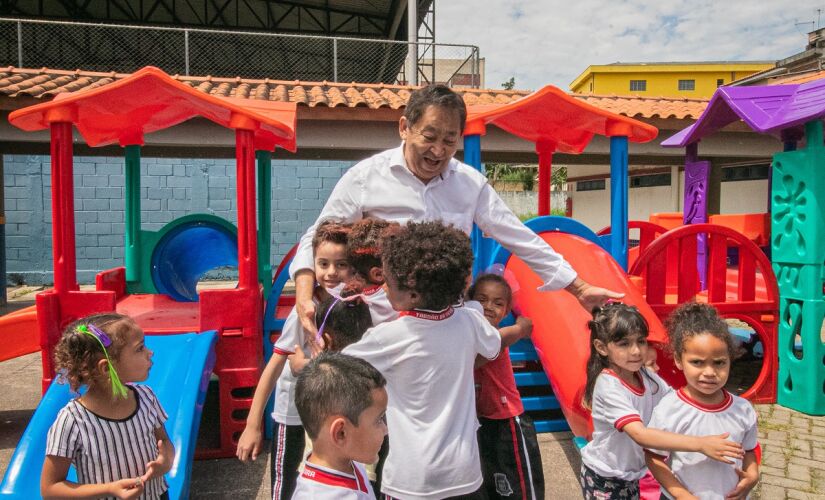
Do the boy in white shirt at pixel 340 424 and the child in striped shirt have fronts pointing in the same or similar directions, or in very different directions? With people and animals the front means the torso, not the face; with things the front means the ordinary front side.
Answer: same or similar directions

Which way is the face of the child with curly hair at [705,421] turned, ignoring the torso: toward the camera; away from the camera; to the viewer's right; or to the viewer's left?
toward the camera

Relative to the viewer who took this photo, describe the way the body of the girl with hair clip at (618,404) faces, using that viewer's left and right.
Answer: facing the viewer and to the right of the viewer

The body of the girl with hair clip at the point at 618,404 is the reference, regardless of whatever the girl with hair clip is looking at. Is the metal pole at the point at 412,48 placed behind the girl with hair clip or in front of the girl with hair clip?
behind

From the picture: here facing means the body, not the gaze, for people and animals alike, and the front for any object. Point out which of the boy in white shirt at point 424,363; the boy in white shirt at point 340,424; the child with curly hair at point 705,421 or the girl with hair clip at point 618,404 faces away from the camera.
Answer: the boy in white shirt at point 424,363

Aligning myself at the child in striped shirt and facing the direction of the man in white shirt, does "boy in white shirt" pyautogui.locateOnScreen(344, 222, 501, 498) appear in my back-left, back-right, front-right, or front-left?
front-right

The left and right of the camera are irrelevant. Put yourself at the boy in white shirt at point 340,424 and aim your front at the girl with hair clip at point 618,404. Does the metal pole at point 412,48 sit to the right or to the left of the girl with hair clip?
left

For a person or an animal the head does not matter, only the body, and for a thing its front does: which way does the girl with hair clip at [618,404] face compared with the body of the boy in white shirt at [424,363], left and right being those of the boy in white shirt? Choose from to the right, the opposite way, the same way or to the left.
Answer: the opposite way

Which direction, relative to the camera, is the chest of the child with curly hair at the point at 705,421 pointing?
toward the camera

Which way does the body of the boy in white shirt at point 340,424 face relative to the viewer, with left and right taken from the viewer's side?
facing to the right of the viewer

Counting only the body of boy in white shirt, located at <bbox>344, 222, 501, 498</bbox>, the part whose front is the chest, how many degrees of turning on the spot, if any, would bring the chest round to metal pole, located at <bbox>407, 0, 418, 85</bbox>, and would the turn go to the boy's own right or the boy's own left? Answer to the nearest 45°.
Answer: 0° — they already face it

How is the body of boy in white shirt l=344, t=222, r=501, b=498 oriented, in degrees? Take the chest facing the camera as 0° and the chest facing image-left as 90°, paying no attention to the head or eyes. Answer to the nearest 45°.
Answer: approximately 180°

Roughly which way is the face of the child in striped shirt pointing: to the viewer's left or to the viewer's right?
to the viewer's right

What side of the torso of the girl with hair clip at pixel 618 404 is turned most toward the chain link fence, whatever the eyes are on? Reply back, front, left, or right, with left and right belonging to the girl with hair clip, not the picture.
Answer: back
